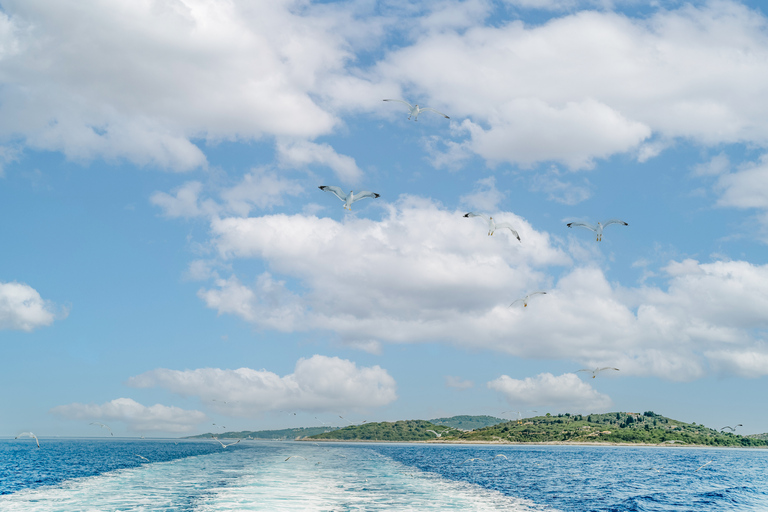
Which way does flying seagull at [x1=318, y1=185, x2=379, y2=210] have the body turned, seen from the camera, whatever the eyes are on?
toward the camera
